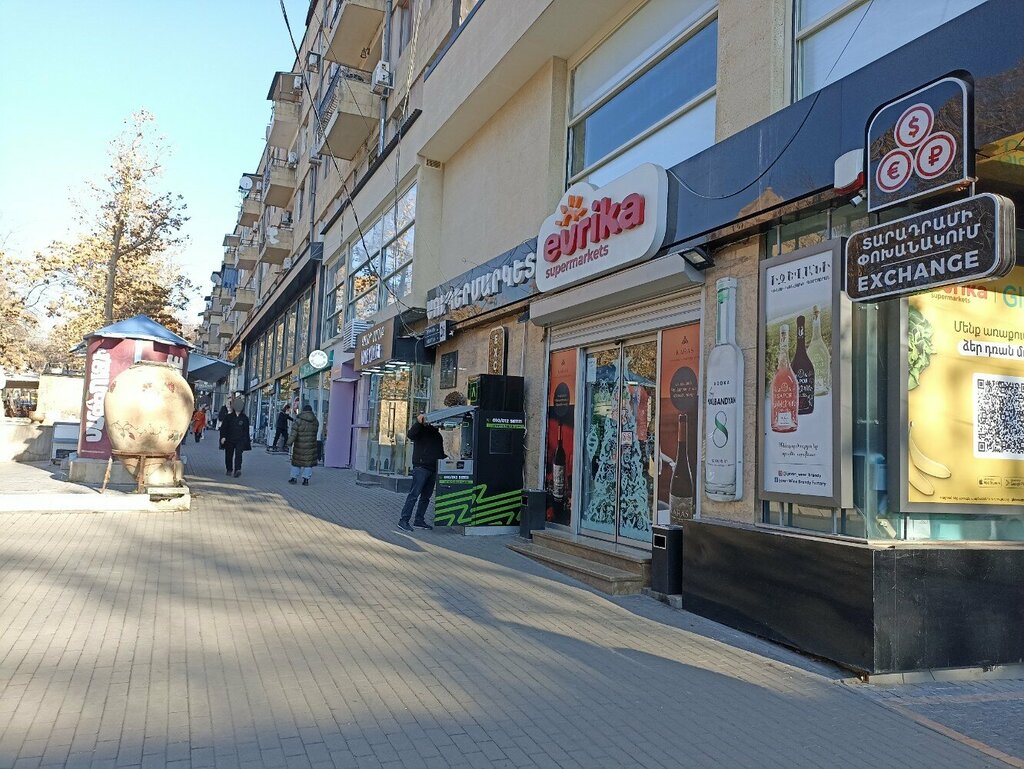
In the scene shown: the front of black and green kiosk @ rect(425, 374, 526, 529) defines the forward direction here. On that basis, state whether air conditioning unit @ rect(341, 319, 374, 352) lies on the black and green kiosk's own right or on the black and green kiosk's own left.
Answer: on the black and green kiosk's own right

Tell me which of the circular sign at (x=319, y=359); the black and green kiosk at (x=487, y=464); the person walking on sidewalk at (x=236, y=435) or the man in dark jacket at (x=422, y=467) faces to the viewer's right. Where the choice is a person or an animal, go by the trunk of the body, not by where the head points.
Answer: the man in dark jacket

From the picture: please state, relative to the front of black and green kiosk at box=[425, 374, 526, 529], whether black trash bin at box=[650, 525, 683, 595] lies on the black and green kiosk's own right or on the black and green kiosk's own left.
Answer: on the black and green kiosk's own left

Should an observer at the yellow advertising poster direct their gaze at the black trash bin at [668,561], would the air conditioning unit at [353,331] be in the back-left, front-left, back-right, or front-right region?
front-right

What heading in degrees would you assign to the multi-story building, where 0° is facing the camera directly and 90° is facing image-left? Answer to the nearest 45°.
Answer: approximately 45°

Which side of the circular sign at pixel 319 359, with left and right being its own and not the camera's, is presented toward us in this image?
front

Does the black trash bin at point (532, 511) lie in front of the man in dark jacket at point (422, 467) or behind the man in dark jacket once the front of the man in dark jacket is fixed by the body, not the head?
in front

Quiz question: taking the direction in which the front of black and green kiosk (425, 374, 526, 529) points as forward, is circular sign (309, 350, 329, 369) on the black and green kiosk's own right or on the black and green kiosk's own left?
on the black and green kiosk's own right

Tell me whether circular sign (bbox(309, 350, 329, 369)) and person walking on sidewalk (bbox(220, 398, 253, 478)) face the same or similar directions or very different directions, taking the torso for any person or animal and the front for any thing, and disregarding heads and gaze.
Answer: same or similar directions

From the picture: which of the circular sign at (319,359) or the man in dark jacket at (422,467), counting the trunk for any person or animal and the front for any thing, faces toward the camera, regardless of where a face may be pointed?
the circular sign

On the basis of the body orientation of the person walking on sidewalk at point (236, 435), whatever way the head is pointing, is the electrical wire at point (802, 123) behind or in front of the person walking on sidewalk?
in front

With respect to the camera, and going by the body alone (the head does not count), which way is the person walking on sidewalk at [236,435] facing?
toward the camera

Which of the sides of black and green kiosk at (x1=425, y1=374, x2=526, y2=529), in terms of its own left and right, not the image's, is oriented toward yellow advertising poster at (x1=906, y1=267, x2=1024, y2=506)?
left

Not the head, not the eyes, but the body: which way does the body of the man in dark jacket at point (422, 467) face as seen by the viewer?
to the viewer's right

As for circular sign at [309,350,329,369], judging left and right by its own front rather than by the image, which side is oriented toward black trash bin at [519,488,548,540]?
front
